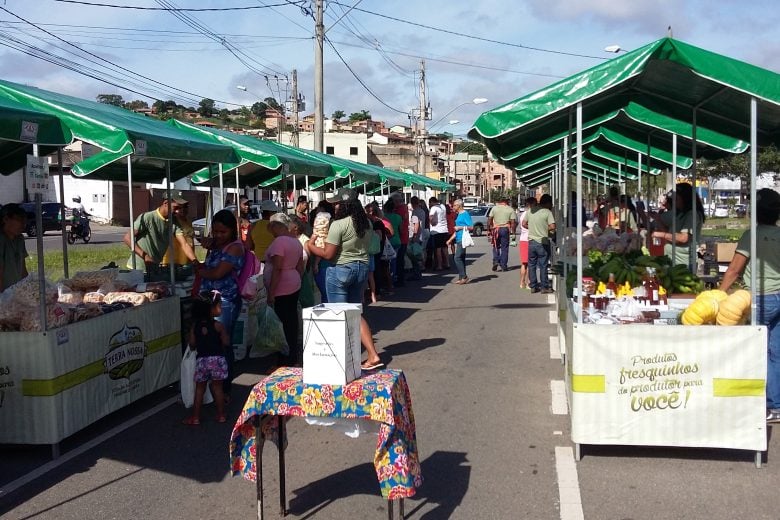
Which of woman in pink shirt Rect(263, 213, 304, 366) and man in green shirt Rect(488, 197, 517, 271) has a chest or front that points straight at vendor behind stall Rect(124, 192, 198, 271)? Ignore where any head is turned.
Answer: the woman in pink shirt

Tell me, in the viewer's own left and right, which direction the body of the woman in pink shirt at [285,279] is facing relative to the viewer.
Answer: facing away from the viewer and to the left of the viewer

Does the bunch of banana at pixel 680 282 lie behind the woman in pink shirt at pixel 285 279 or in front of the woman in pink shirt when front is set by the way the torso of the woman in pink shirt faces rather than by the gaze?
behind

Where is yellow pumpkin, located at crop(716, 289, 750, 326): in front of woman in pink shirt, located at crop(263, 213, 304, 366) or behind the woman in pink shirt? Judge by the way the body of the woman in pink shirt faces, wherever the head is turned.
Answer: behind

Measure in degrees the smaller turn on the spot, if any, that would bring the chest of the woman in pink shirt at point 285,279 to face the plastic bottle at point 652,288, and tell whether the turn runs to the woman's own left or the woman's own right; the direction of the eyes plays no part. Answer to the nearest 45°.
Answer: approximately 180°
